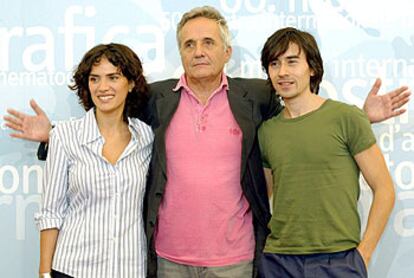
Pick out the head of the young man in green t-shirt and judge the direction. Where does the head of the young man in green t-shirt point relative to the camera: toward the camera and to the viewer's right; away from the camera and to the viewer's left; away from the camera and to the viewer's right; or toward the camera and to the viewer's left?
toward the camera and to the viewer's left
